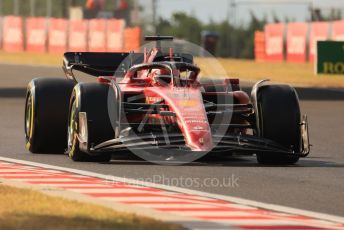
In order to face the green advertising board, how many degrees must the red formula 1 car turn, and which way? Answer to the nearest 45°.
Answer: approximately 180°

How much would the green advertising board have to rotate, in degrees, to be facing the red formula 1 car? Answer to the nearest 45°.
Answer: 0° — it already faces it

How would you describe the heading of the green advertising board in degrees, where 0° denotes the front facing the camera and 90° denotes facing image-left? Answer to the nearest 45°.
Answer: approximately 0°

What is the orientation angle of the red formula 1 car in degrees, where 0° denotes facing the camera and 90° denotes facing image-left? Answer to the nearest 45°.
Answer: approximately 0°

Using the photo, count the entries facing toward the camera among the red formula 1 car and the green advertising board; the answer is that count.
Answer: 2
